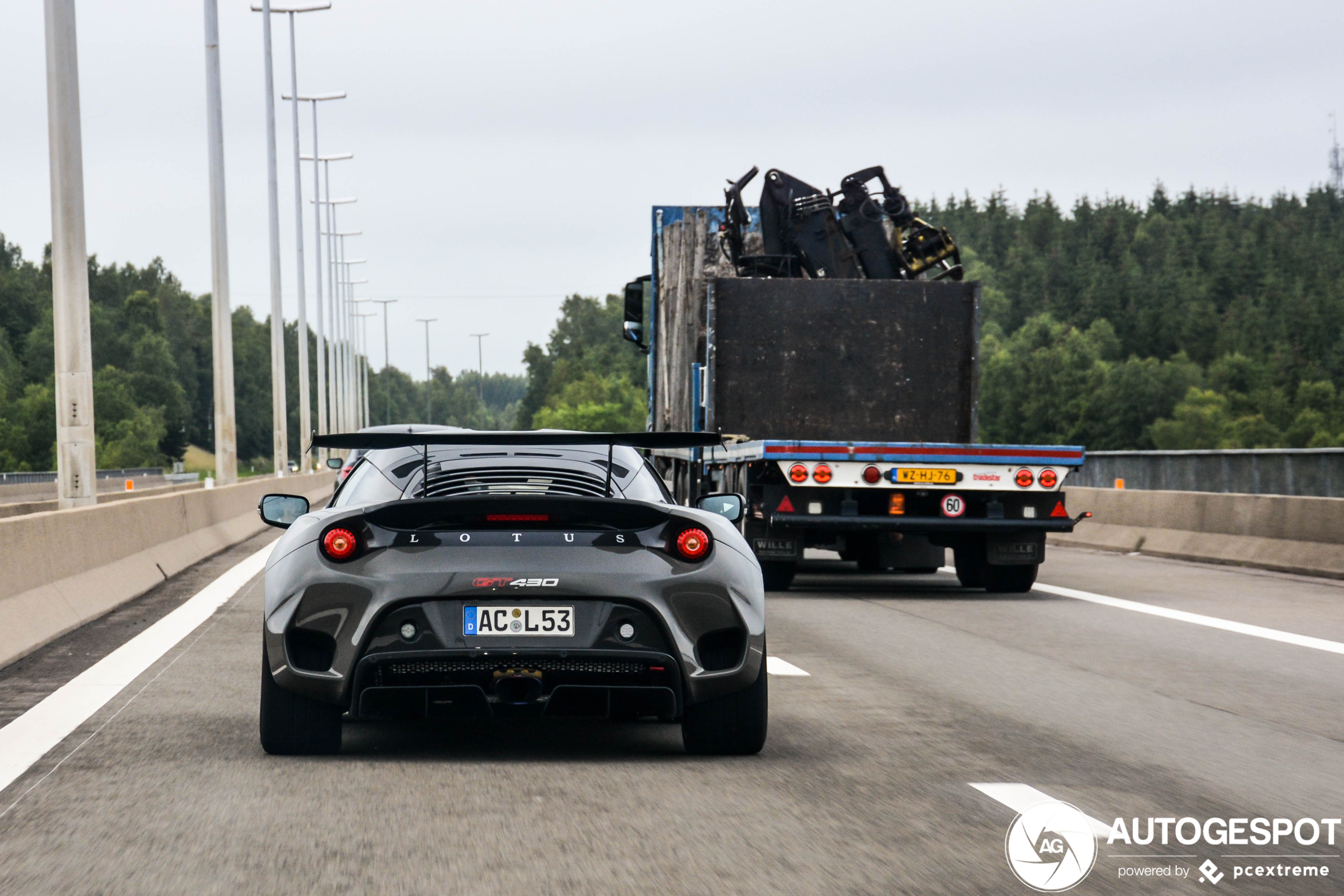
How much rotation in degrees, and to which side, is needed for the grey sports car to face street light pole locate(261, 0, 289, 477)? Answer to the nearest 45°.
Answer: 0° — it already faces it

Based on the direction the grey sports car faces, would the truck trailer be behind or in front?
in front

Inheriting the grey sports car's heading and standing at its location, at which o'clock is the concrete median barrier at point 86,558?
The concrete median barrier is roughly at 11 o'clock from the grey sports car.

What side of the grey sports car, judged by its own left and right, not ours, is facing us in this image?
back

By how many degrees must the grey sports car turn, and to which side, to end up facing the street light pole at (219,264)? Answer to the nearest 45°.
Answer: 0° — it already faces it
